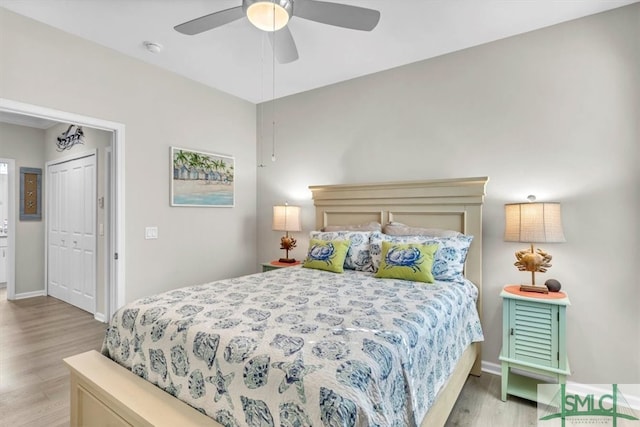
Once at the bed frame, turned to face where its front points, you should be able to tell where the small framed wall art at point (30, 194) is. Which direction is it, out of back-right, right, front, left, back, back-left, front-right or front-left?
right

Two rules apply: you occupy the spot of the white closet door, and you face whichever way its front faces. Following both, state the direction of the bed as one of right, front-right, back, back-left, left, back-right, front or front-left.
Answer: front-left

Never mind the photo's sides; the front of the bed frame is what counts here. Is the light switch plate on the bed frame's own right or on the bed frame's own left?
on the bed frame's own right

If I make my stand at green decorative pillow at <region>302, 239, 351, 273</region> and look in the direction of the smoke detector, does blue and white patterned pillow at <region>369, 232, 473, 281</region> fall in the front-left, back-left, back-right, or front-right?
back-left

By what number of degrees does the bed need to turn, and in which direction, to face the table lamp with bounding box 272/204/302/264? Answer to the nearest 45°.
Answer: approximately 135° to its right

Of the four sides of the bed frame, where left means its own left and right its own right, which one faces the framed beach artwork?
right

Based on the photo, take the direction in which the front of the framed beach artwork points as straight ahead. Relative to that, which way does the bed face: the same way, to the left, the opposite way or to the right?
to the right

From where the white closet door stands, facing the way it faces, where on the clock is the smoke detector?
The smoke detector is roughly at 10 o'clock from the white closet door.

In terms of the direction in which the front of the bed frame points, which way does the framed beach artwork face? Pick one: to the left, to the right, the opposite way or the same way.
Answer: to the left

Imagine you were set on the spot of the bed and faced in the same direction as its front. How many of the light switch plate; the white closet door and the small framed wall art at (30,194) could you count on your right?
3

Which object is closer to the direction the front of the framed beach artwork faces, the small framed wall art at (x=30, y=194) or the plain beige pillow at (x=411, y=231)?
the plain beige pillow

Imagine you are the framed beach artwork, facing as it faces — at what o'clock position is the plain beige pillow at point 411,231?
The plain beige pillow is roughly at 12 o'clock from the framed beach artwork.

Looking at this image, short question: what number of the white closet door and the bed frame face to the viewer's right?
0

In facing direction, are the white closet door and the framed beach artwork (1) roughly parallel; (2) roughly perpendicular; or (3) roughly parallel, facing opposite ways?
roughly perpendicular

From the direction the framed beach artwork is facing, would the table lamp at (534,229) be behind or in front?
in front

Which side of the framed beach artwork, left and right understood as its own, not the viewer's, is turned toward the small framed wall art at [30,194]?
back
